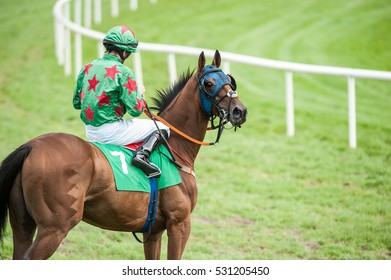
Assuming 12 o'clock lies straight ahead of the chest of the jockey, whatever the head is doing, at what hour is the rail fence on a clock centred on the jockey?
The rail fence is roughly at 11 o'clock from the jockey.

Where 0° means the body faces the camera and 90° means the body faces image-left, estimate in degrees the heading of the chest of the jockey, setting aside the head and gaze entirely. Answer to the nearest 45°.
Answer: approximately 225°
